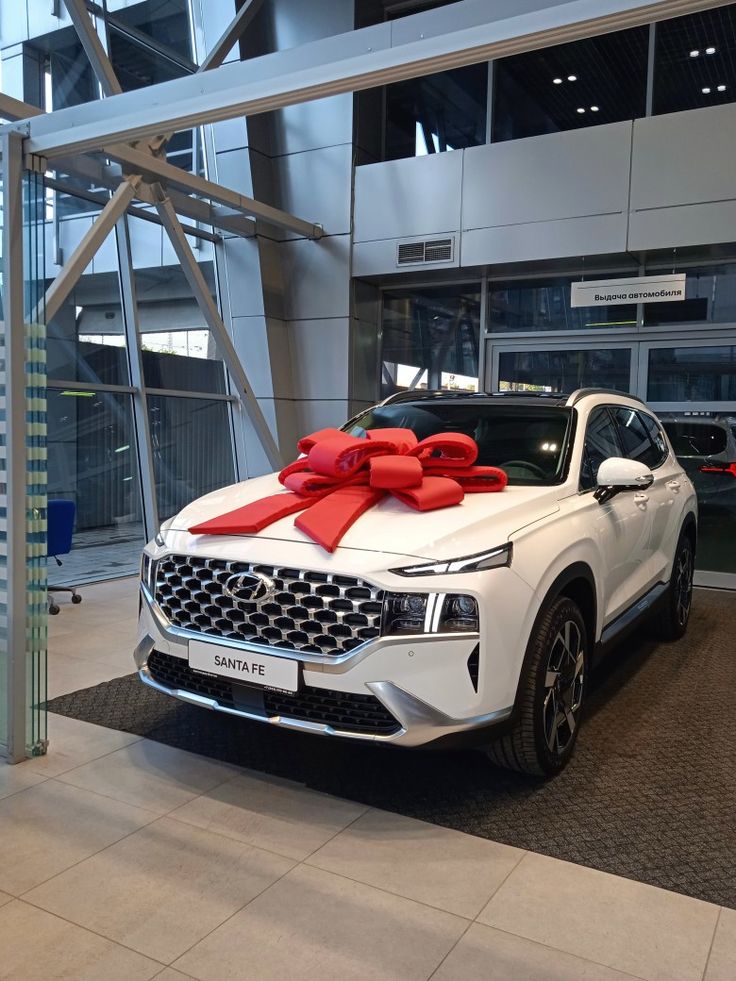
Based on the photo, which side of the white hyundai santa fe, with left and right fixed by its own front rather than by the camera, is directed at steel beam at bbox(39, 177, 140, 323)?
right

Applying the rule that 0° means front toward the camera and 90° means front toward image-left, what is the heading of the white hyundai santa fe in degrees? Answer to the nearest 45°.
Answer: approximately 45°

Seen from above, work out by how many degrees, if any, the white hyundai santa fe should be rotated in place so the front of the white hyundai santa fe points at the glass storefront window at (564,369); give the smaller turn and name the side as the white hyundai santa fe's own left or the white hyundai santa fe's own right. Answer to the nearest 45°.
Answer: approximately 135° to the white hyundai santa fe's own right

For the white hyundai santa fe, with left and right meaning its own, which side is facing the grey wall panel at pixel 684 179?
back

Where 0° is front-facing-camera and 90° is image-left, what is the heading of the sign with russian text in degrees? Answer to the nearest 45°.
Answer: approximately 0°

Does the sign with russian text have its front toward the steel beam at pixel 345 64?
yes

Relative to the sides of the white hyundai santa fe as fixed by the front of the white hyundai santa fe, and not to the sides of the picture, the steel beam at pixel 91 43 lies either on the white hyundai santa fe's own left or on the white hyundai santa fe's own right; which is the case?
on the white hyundai santa fe's own right
